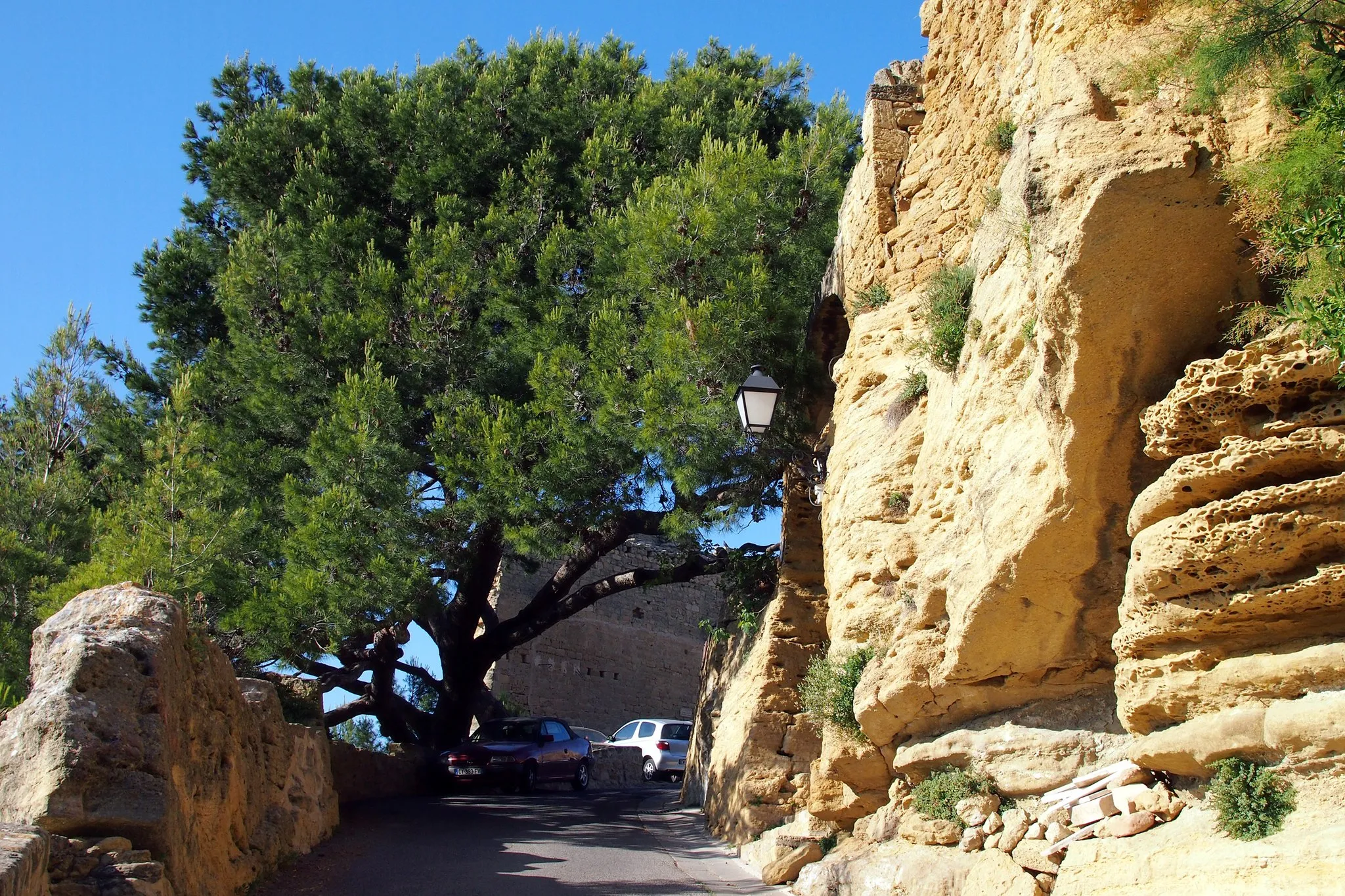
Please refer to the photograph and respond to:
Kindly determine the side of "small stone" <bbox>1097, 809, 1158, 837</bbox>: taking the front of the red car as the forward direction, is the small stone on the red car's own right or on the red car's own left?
on the red car's own left

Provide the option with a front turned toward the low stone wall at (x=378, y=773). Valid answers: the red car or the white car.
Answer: the red car

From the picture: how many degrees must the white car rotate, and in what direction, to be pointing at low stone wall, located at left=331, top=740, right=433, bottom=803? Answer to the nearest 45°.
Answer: approximately 90° to its left

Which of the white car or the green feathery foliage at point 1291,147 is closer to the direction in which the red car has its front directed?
the green feathery foliage

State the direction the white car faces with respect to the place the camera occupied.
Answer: facing away from the viewer and to the left of the viewer

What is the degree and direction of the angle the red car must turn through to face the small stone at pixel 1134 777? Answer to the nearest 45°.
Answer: approximately 45° to its left

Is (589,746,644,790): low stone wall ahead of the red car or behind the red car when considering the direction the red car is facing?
behind

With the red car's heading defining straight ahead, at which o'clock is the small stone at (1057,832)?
The small stone is roughly at 10 o'clock from the red car.

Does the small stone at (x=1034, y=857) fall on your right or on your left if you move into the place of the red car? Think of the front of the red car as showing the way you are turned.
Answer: on your left

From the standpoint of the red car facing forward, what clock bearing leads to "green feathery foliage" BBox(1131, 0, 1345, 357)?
The green feathery foliage is roughly at 10 o'clock from the red car.
